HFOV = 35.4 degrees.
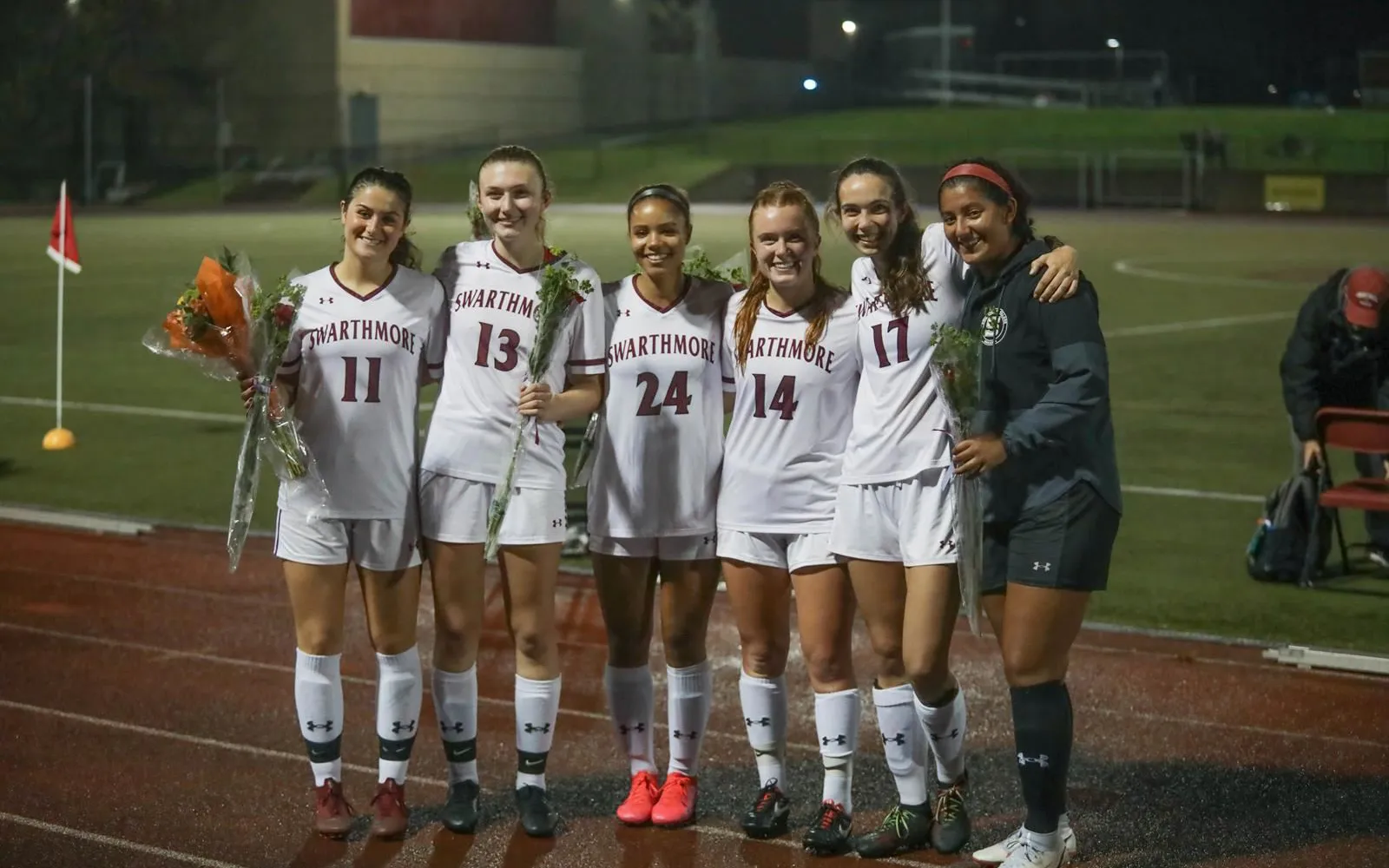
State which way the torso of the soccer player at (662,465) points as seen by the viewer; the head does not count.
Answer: toward the camera

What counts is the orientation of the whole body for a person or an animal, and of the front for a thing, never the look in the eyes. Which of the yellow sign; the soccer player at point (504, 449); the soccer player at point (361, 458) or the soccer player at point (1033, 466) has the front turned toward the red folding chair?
the yellow sign

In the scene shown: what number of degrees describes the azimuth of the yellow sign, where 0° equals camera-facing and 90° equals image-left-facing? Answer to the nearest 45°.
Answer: approximately 0°

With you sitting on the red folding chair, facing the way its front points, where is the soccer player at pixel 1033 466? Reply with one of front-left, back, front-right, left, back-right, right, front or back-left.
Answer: front

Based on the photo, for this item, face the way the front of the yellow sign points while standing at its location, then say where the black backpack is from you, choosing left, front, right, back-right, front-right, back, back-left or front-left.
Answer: front

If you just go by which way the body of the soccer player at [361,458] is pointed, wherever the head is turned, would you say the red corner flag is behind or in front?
behind

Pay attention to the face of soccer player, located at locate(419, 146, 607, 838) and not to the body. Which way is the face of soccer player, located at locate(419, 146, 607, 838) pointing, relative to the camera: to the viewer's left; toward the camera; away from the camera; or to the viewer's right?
toward the camera

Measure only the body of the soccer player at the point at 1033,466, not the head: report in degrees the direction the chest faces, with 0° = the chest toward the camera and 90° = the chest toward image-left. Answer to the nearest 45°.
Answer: approximately 45°

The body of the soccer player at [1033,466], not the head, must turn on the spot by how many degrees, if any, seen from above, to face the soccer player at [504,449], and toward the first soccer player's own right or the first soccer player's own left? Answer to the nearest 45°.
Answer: approximately 45° to the first soccer player's own right

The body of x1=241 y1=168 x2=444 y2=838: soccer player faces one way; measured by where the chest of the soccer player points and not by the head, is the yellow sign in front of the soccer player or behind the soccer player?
behind

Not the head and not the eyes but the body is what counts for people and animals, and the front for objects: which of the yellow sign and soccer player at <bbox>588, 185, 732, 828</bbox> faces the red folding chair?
the yellow sign

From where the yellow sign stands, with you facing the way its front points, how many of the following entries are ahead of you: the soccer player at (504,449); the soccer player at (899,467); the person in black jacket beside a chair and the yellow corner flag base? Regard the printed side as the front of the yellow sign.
4

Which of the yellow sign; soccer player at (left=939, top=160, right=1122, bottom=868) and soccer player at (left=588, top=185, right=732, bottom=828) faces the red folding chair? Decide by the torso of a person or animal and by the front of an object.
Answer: the yellow sign

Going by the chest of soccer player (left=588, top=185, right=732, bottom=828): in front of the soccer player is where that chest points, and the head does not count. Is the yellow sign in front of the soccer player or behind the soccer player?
behind

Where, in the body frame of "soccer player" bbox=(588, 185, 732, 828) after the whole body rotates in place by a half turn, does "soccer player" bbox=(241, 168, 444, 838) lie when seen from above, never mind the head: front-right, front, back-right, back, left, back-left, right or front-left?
left

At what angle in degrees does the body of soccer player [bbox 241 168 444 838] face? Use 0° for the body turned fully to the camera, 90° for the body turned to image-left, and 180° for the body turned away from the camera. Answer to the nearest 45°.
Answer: approximately 0°

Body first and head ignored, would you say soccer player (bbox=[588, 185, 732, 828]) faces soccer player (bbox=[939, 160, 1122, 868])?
no
